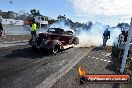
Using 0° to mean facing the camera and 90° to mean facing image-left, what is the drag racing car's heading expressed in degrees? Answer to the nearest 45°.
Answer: approximately 45°
